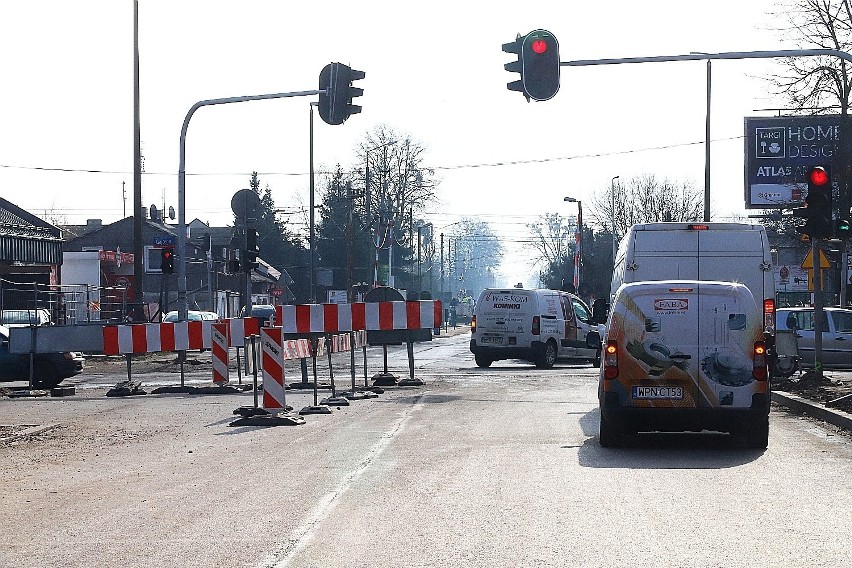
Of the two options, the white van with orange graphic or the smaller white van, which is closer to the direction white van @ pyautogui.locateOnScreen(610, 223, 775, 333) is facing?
the smaller white van

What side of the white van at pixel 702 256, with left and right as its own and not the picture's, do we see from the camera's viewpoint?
back

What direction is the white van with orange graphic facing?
away from the camera

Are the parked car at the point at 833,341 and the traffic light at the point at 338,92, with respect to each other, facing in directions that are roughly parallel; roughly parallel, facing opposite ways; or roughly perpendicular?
roughly perpendicular

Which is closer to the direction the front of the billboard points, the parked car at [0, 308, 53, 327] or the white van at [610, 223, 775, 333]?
the white van
